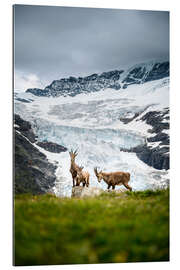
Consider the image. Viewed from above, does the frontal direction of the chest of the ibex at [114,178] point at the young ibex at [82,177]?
yes

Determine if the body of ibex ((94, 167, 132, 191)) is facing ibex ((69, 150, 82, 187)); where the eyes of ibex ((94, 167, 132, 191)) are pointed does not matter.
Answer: yes

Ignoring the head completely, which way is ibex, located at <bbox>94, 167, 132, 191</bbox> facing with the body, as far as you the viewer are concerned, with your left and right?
facing to the left of the viewer

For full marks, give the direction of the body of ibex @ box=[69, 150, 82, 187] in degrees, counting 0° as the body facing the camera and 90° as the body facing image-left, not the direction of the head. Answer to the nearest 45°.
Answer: approximately 45°
